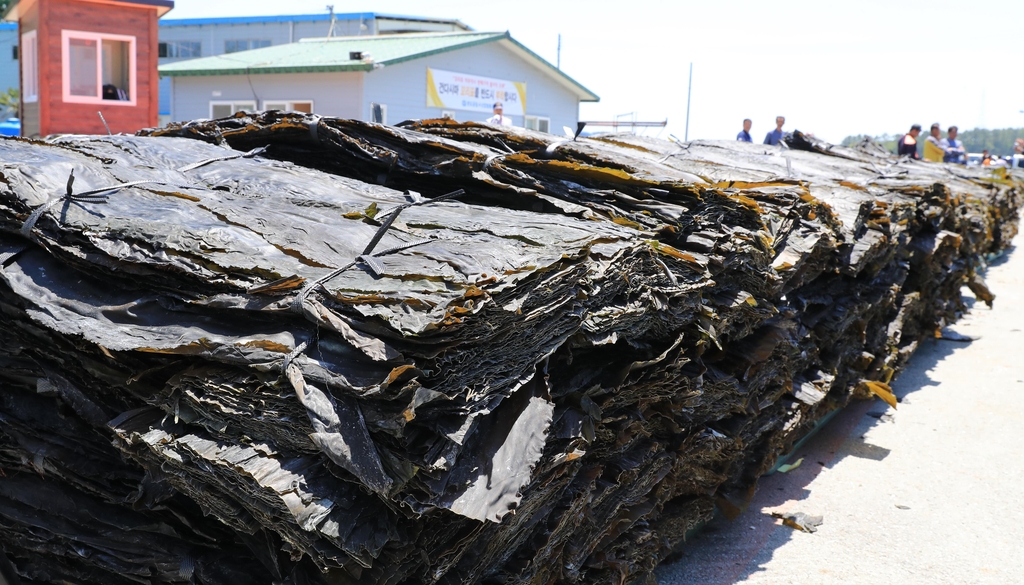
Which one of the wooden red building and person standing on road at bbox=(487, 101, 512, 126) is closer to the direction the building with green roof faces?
the person standing on road

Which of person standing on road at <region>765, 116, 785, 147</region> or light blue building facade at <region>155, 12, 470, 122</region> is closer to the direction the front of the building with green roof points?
the person standing on road

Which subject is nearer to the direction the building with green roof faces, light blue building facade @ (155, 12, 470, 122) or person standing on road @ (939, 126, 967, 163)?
the person standing on road

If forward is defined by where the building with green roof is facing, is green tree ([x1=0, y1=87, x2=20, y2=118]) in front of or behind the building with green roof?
behind

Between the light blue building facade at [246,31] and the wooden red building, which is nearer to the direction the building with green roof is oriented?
the wooden red building

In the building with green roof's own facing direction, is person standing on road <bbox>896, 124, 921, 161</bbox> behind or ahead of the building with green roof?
ahead

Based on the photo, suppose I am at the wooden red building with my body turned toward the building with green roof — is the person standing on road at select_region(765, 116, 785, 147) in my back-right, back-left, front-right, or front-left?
front-right

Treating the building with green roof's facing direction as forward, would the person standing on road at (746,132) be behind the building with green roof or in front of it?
in front

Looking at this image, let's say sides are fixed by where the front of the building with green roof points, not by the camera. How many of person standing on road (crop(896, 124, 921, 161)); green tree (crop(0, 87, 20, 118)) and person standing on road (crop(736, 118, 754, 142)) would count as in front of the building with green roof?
2

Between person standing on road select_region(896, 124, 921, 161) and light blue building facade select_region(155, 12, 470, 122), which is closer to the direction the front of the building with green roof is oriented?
the person standing on road

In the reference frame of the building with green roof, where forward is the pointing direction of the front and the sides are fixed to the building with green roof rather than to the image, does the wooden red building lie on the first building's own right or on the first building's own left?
on the first building's own right

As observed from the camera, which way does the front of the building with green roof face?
facing the viewer and to the right of the viewer

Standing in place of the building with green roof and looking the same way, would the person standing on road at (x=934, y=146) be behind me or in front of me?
in front
